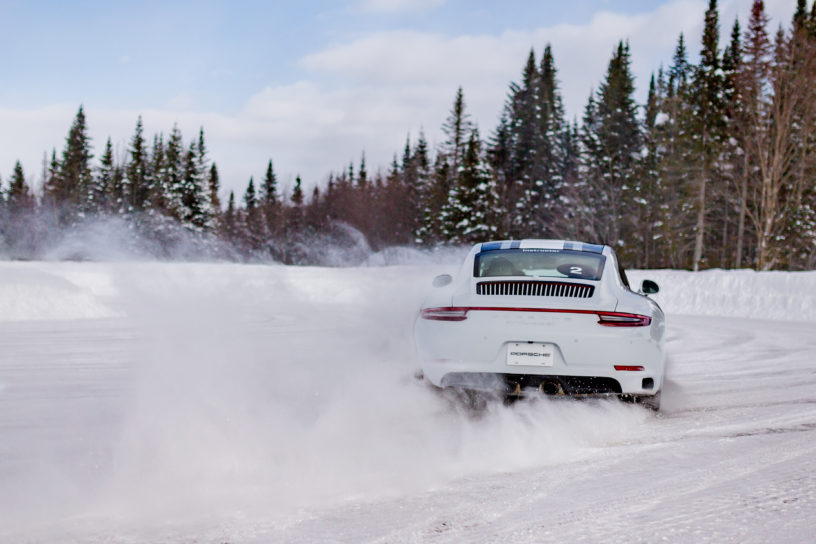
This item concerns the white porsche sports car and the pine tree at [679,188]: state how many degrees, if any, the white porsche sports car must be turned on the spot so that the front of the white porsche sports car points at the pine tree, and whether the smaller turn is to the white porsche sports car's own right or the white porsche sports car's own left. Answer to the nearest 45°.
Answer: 0° — it already faces it

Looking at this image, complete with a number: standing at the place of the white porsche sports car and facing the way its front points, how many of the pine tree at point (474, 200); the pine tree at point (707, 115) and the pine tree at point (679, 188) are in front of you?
3

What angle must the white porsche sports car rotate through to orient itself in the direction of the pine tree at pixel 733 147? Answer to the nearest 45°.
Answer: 0° — it already faces it

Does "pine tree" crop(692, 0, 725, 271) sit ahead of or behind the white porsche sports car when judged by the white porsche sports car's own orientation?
ahead

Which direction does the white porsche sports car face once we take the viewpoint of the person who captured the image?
facing away from the viewer

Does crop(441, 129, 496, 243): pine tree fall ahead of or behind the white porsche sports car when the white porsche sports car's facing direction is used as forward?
ahead
